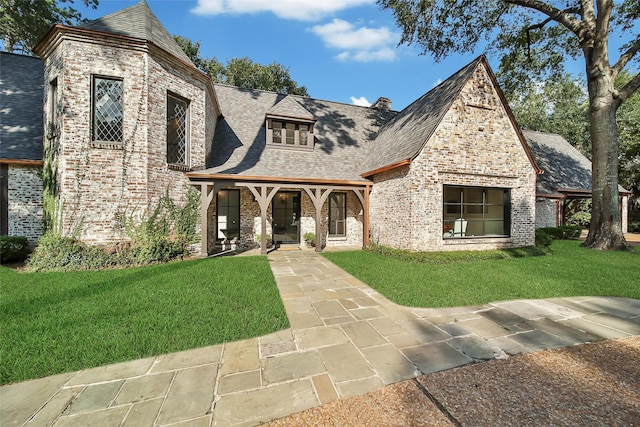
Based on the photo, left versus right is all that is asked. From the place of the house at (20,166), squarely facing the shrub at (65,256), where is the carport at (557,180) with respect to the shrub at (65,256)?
left

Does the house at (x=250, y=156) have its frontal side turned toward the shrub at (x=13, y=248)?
no

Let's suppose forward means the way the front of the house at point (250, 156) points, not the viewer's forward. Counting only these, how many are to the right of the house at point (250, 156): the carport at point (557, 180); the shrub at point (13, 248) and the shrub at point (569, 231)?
1

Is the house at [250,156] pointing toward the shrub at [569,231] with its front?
no

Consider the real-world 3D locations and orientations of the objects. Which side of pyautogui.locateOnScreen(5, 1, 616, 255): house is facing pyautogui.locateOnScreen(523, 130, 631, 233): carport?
left

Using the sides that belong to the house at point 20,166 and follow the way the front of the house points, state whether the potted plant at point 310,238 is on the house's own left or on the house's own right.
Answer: on the house's own left

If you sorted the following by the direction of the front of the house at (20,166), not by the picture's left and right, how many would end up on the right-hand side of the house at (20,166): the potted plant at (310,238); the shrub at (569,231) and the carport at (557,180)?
0

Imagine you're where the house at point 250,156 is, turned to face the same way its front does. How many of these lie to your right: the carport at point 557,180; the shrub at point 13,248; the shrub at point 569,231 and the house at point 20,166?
2
